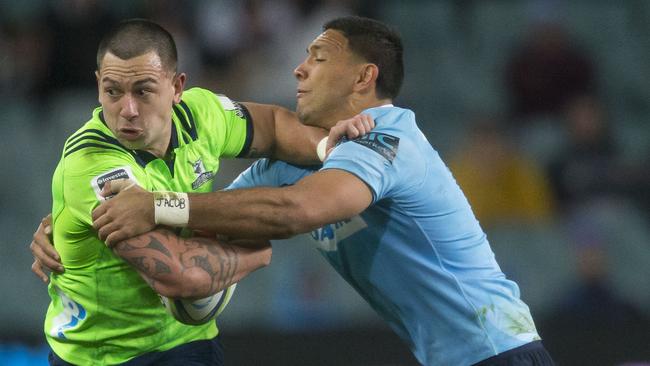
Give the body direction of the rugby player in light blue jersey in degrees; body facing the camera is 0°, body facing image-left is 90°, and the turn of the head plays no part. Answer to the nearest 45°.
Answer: approximately 90°

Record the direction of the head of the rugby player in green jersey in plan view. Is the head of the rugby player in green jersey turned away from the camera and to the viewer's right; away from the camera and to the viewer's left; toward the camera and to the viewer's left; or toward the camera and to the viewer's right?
toward the camera and to the viewer's left

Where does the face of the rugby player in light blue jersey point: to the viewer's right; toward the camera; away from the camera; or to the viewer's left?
to the viewer's left

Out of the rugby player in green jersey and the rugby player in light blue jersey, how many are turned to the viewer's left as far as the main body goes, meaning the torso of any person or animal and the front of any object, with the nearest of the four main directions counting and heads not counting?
1

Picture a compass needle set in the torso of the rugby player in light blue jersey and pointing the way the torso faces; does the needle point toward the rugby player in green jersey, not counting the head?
yes
